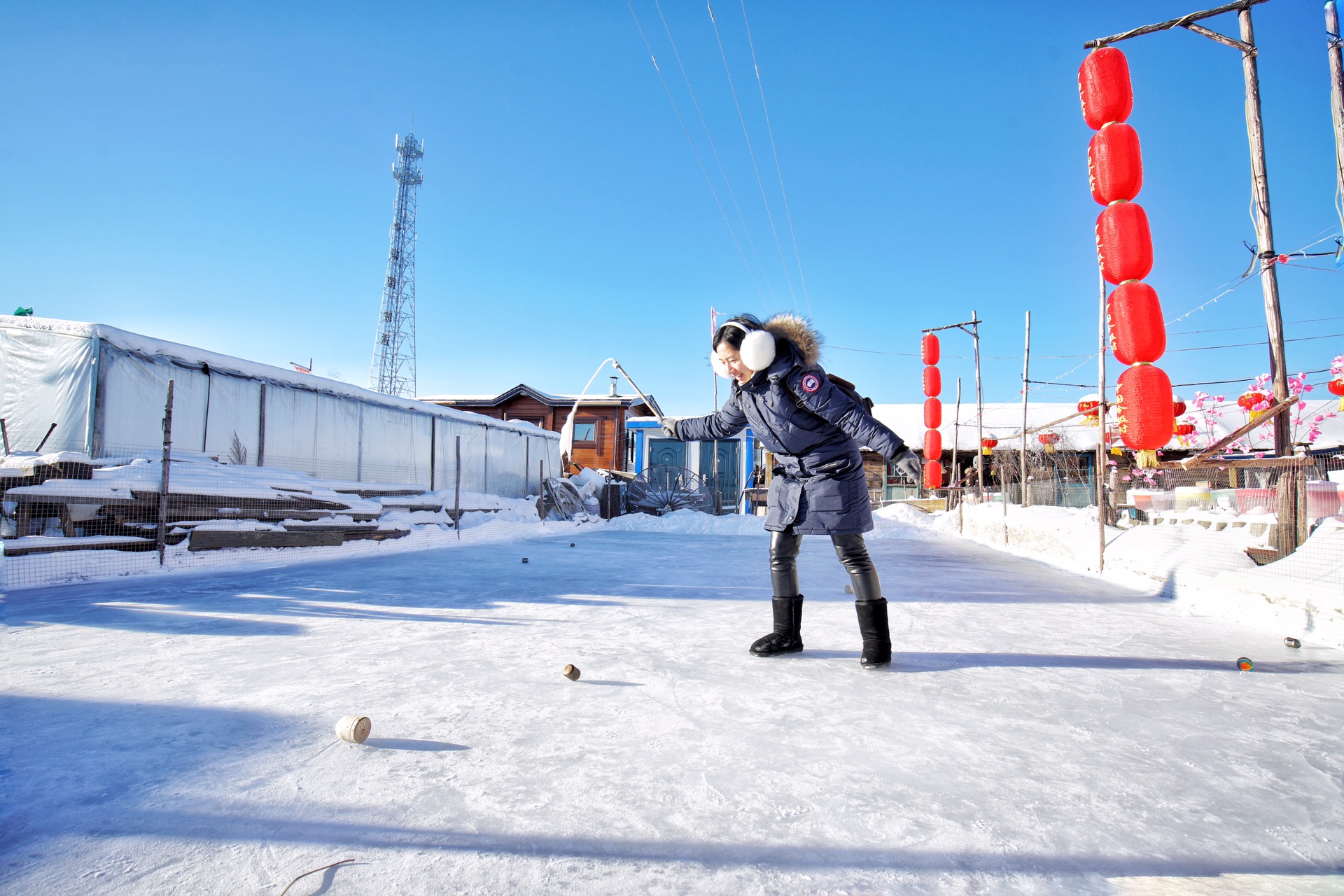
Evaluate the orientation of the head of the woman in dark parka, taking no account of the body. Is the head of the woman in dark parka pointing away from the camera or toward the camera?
toward the camera

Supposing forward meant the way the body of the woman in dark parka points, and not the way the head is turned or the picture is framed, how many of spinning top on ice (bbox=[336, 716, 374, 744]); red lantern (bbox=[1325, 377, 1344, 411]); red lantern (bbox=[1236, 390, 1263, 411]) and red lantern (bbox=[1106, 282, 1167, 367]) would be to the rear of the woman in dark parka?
3

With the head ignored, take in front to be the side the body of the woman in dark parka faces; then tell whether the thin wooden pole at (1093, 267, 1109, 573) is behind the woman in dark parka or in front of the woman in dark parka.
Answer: behind

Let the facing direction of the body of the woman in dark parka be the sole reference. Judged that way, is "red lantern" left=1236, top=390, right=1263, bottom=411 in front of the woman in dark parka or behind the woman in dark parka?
behind

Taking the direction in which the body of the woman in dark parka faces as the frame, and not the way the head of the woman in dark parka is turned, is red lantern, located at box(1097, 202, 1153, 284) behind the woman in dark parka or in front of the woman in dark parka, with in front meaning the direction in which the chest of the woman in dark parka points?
behind

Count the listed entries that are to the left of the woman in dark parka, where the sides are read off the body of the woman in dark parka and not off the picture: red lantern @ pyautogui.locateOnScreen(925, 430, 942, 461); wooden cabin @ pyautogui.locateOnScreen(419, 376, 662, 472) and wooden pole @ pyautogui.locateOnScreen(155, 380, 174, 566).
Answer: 0

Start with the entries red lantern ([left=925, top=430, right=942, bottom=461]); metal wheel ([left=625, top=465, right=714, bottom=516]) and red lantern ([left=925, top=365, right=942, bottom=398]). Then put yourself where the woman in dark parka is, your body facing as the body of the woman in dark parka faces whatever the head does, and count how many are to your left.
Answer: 0

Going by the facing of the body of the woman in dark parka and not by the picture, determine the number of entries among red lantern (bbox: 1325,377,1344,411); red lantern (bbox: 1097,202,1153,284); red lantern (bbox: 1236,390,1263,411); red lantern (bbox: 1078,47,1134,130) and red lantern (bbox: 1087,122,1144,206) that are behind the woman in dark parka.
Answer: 5

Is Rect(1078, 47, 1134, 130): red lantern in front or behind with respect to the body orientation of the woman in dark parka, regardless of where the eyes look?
behind

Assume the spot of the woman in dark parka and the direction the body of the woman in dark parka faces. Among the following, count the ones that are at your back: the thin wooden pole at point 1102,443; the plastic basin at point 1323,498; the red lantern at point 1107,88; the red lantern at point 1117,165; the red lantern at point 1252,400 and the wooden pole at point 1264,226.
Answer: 6

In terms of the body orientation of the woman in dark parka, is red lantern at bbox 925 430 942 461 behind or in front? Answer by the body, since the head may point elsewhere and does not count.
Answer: behind

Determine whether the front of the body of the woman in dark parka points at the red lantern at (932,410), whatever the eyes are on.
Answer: no

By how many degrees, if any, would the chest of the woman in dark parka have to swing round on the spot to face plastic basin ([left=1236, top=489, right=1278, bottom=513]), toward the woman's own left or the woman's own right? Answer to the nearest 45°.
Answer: approximately 180°

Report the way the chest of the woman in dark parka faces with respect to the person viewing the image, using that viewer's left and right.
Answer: facing the viewer and to the left of the viewer

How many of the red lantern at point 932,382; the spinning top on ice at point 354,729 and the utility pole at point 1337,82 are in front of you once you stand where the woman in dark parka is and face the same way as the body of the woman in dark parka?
1

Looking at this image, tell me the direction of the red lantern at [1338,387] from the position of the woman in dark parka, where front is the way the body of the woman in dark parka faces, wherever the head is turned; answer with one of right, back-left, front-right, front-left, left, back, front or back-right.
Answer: back

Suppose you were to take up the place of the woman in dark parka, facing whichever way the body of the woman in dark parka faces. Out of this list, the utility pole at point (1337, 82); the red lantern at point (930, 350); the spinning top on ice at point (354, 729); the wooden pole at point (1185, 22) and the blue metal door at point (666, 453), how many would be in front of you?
1

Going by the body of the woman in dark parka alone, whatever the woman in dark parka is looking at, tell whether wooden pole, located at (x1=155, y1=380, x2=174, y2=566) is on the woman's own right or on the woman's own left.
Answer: on the woman's own right

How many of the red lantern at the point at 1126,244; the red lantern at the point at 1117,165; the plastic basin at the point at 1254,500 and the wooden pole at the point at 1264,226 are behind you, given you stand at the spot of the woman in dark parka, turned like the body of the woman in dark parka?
4
